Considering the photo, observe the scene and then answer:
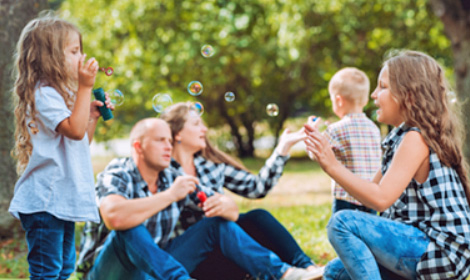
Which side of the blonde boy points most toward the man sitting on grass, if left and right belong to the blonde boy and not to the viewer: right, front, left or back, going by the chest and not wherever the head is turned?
left

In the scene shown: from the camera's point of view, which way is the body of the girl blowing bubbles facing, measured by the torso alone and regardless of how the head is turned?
to the viewer's right

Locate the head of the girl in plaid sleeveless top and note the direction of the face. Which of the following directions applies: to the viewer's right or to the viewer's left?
to the viewer's left

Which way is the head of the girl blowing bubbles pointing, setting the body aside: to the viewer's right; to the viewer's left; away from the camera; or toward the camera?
to the viewer's right

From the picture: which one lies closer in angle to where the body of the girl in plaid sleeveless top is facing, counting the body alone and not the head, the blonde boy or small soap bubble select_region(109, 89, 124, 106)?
the small soap bubble

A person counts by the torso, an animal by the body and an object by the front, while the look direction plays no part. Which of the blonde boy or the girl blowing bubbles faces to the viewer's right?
the girl blowing bubbles

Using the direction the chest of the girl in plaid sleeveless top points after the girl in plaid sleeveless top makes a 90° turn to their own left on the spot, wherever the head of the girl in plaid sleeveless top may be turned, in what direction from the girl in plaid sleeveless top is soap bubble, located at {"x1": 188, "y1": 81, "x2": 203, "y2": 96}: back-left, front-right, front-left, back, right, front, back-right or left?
back-right

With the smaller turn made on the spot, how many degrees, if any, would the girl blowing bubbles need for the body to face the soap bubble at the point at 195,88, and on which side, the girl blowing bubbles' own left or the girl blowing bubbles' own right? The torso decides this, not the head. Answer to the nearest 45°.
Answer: approximately 45° to the girl blowing bubbles' own left

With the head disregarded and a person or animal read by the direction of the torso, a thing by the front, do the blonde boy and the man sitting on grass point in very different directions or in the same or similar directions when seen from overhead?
very different directions

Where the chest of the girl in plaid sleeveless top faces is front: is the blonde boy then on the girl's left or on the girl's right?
on the girl's right

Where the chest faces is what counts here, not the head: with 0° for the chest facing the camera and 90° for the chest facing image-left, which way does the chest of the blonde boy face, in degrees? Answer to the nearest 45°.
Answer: approximately 135°

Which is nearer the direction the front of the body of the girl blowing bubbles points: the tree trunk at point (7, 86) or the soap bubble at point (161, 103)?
the soap bubble

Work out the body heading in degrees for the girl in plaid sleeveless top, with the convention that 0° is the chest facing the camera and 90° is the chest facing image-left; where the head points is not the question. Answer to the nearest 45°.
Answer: approximately 90°
